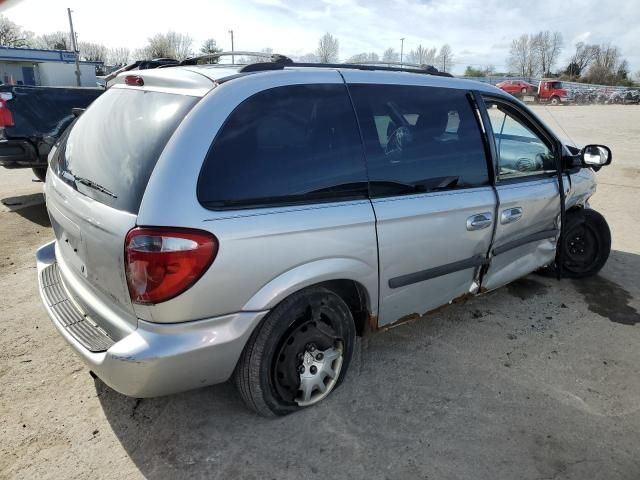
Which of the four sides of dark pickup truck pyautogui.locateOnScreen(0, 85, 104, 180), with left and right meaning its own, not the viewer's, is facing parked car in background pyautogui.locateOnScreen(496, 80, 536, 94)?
front

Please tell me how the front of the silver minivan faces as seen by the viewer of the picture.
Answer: facing away from the viewer and to the right of the viewer

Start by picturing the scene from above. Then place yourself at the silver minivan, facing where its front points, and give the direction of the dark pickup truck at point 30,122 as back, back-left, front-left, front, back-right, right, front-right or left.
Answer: left

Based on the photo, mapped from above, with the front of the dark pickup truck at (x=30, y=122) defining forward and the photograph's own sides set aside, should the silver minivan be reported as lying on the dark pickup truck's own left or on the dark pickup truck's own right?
on the dark pickup truck's own right

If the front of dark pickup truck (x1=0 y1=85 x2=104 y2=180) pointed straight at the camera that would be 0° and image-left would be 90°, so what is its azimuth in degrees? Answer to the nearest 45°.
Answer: approximately 225°

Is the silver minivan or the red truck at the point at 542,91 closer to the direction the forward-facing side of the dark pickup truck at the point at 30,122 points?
the red truck

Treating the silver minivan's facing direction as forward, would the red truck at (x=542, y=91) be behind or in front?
in front
